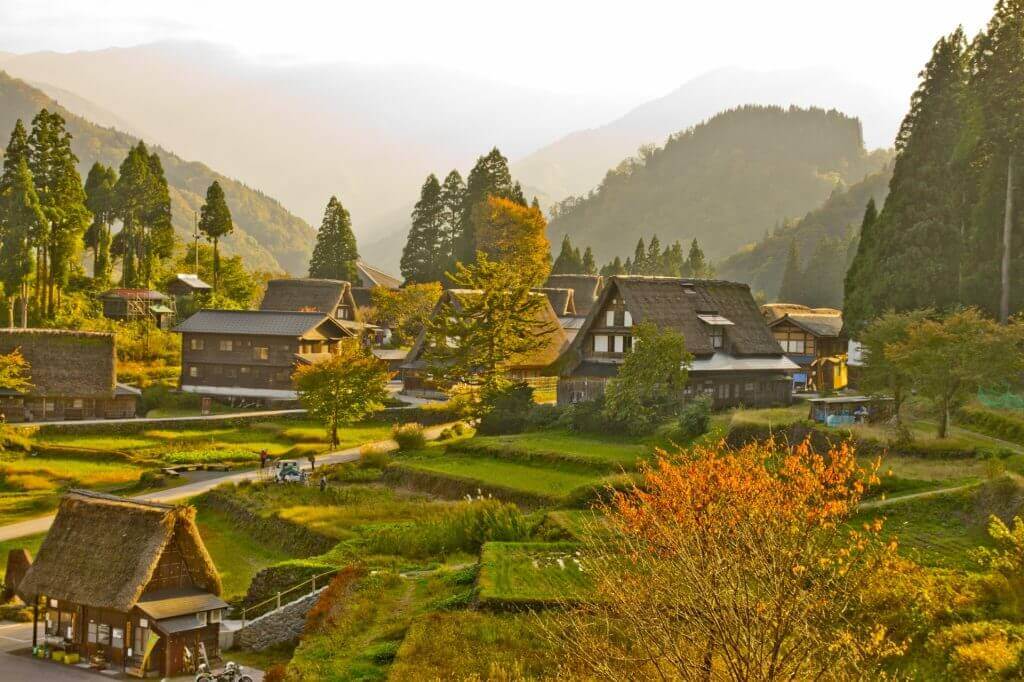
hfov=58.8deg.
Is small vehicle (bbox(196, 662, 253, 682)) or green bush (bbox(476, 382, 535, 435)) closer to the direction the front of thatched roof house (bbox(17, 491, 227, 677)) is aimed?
the small vehicle

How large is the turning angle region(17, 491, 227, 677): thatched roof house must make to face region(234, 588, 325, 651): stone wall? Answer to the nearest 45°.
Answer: approximately 135° to its left

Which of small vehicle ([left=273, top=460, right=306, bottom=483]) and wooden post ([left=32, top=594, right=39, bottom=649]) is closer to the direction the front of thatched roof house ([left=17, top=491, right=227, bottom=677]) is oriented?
the wooden post

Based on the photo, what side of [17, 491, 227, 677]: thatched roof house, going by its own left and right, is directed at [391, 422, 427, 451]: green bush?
back

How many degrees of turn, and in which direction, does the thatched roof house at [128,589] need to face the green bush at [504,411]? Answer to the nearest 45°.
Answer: approximately 180°

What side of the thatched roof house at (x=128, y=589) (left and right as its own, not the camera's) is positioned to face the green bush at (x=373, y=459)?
back

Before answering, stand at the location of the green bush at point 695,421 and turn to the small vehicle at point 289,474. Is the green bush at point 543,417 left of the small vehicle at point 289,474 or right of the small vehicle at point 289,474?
right

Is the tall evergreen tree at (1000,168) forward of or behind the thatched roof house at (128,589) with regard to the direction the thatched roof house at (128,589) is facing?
behind

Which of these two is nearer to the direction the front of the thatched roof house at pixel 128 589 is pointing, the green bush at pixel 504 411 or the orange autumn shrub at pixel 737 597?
the orange autumn shrub

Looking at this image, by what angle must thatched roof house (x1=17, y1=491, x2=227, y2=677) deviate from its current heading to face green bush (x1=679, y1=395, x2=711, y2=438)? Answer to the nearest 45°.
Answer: approximately 135° to its left

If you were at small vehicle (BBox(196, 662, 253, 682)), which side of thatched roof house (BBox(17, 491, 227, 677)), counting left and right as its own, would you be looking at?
left

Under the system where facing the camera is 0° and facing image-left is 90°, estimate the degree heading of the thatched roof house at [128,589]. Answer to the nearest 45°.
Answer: approximately 45°

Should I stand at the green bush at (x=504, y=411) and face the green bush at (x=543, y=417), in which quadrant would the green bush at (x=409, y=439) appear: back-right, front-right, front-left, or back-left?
back-right

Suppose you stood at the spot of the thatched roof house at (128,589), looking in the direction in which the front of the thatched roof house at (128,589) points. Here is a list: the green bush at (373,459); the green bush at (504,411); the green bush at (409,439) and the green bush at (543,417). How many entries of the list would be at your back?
4

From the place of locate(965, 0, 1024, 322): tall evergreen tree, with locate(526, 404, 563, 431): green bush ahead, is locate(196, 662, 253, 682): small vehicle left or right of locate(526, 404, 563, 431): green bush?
left

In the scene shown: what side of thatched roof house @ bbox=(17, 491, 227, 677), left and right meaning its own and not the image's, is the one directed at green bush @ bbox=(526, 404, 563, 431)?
back
